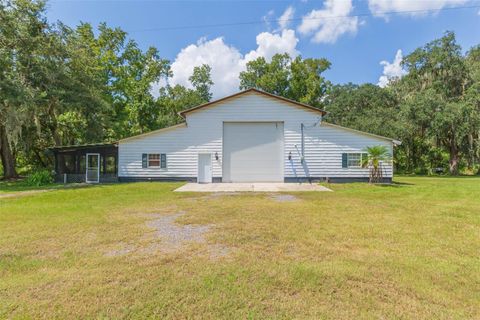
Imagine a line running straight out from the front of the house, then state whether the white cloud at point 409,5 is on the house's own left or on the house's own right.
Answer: on the house's own left

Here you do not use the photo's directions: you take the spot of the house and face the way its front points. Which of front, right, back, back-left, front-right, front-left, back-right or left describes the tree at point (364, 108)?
back-left

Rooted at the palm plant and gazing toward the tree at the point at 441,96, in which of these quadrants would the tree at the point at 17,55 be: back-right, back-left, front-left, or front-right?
back-left

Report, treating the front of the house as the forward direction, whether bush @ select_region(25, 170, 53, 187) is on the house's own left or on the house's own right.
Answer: on the house's own right

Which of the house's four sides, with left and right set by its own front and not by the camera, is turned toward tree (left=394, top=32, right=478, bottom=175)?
left

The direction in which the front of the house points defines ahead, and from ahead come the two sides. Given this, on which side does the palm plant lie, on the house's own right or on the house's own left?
on the house's own left

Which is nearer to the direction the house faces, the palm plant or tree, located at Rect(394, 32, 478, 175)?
the palm plant

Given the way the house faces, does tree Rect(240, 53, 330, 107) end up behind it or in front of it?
behind

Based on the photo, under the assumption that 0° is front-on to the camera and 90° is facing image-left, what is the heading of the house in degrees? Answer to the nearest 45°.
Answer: approximately 0°
